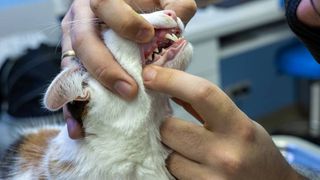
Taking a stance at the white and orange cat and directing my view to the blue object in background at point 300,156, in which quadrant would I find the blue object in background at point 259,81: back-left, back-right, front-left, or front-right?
front-left

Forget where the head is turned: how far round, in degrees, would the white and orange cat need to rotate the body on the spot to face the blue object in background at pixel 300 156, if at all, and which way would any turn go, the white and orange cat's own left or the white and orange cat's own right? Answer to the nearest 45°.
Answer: approximately 45° to the white and orange cat's own left

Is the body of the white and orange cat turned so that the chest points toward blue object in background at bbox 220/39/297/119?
no
